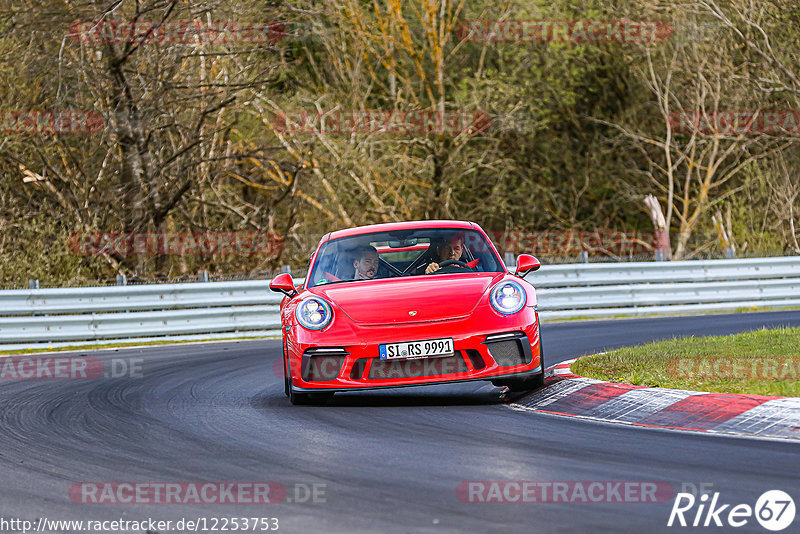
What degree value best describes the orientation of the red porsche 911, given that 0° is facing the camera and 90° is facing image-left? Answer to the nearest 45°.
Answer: approximately 0°

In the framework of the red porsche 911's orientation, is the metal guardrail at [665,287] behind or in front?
behind
